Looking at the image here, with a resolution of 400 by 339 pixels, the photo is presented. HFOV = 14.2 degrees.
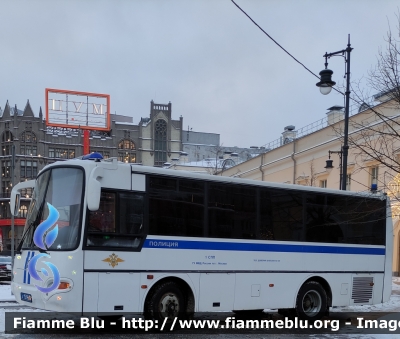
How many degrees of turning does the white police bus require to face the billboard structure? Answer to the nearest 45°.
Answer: approximately 135° to its right

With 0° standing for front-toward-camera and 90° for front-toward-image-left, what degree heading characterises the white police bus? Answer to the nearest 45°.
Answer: approximately 45°
